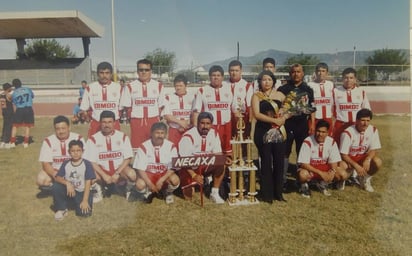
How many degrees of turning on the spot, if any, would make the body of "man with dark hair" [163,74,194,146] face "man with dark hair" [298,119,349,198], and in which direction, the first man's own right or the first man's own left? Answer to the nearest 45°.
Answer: approximately 90° to the first man's own left

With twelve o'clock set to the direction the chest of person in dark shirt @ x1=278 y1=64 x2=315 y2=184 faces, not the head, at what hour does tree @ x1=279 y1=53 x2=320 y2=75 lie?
The tree is roughly at 6 o'clock from the person in dark shirt.

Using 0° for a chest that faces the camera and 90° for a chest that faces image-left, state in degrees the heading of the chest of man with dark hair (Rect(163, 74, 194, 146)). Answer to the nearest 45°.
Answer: approximately 0°

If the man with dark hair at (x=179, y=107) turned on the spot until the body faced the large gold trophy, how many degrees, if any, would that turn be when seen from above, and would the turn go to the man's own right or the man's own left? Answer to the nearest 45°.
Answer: approximately 45° to the man's own left

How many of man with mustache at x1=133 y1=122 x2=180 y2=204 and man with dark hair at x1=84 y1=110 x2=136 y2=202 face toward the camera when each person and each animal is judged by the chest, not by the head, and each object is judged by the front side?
2

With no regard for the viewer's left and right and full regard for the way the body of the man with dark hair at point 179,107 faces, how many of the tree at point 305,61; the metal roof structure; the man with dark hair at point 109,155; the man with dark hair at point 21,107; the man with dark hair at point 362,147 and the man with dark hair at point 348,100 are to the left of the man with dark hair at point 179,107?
3

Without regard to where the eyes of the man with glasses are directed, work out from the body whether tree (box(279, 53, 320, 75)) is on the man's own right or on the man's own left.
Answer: on the man's own left

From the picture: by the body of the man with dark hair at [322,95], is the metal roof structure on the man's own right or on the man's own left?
on the man's own right

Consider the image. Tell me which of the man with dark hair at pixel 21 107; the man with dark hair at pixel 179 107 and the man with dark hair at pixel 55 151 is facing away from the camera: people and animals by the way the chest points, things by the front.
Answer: the man with dark hair at pixel 21 107
